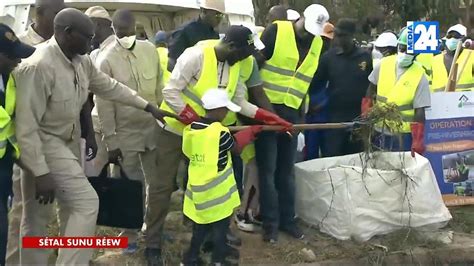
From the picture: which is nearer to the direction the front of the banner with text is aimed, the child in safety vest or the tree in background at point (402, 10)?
the child in safety vest

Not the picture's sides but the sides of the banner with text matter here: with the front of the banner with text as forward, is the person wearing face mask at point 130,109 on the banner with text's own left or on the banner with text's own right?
on the banner with text's own right

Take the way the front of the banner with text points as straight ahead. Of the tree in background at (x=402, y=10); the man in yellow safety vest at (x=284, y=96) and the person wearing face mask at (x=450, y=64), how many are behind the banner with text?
2

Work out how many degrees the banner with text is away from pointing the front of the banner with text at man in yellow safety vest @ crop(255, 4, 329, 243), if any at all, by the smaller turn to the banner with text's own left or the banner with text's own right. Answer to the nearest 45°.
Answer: approximately 45° to the banner with text's own right

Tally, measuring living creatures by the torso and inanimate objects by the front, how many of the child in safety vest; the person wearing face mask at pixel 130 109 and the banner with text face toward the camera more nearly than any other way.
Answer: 2
